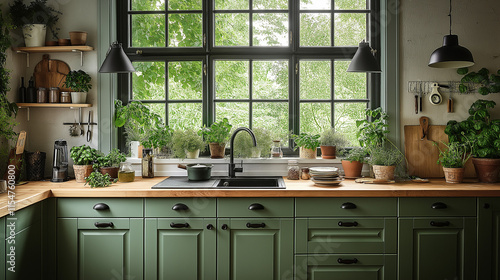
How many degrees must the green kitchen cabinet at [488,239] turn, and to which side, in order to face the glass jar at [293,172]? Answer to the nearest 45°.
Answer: approximately 90° to its right

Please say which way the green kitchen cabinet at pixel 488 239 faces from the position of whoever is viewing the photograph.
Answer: facing the viewer

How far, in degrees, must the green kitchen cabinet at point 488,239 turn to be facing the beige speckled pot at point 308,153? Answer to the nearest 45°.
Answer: approximately 90° to its right

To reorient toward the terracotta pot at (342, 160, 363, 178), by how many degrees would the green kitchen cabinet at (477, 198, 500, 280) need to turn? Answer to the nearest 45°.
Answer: approximately 90° to its right

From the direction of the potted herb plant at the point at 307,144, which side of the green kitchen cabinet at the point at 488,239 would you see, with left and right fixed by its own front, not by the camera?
right

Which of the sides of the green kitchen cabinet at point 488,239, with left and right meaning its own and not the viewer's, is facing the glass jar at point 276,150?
right

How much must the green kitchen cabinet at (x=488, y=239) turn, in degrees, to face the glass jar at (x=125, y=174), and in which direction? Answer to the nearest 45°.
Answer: approximately 45° to its right
